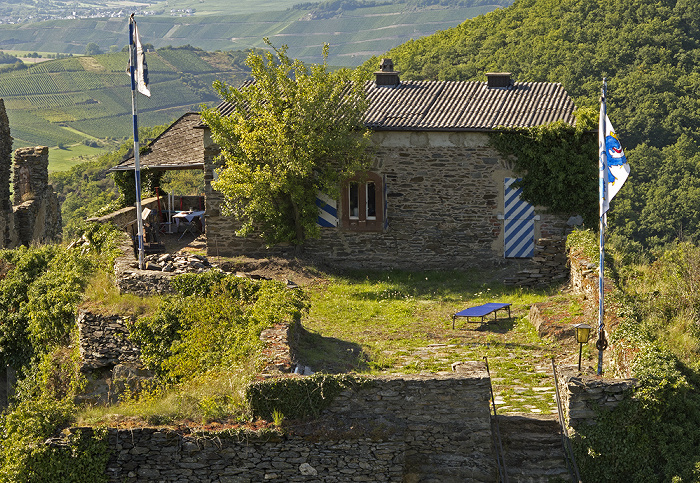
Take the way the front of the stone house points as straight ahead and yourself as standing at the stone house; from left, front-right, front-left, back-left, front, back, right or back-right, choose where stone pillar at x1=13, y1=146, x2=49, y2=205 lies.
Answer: back-right

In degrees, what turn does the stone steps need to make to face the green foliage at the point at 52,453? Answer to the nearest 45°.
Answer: approximately 90° to its right

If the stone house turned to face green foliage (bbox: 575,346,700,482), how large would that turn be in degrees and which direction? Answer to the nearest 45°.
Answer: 0° — it already faces it

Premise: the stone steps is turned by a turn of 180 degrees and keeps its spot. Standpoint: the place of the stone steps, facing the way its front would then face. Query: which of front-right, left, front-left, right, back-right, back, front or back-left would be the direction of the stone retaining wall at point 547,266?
front

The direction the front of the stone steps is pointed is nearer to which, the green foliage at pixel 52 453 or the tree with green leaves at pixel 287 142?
the green foliage

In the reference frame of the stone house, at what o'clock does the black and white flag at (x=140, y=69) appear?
The black and white flag is roughly at 2 o'clock from the stone house.

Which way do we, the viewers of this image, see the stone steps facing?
facing the viewer

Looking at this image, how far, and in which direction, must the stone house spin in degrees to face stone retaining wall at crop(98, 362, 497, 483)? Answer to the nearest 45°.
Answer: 0° — it already faces it

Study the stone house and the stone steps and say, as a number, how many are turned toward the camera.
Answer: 2

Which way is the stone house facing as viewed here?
toward the camera

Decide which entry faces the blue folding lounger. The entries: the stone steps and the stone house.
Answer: the stone house

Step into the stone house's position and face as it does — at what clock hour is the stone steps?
The stone steps is roughly at 12 o'clock from the stone house.

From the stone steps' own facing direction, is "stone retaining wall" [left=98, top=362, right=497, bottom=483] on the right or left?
on its right

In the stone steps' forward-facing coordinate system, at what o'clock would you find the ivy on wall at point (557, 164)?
The ivy on wall is roughly at 6 o'clock from the stone steps.

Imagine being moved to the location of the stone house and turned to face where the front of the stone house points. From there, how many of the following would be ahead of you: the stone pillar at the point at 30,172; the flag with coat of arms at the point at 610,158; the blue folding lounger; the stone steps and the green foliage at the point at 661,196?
3

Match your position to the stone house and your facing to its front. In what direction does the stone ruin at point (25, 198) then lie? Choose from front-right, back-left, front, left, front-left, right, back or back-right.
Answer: back-right

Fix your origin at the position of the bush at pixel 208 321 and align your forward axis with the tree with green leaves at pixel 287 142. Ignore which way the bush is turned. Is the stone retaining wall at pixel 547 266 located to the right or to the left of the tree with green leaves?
right
